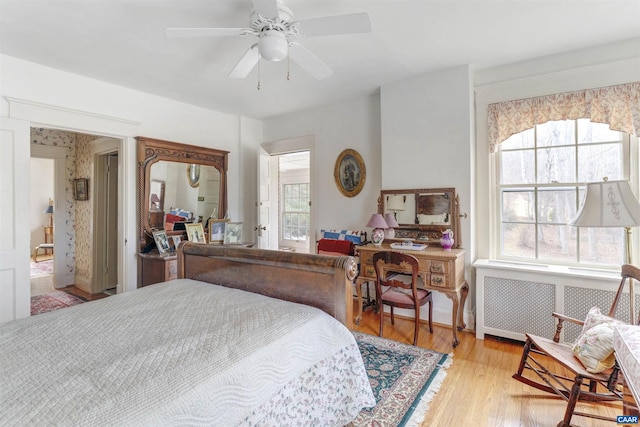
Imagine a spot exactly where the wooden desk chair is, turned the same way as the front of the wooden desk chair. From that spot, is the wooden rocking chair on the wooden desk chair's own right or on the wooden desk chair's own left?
on the wooden desk chair's own right

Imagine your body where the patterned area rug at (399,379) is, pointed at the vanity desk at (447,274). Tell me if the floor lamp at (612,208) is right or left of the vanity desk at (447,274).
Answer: right

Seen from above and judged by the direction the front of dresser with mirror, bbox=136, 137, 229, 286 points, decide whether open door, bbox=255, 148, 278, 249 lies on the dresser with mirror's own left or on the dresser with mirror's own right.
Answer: on the dresser with mirror's own left

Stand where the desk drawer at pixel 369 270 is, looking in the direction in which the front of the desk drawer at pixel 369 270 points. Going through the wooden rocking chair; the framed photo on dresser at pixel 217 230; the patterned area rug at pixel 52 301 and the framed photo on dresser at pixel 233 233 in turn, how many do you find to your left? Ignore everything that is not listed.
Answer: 1

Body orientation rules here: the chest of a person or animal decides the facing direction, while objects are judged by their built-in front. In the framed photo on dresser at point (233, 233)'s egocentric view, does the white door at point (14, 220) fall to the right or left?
on its right

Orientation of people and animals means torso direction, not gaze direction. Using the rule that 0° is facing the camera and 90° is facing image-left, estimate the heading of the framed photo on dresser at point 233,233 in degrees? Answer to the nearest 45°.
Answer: approximately 315°

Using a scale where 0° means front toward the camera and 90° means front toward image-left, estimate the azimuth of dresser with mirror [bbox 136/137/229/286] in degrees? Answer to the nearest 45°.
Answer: approximately 315°

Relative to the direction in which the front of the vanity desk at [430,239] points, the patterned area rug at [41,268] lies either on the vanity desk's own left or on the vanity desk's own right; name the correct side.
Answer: on the vanity desk's own right

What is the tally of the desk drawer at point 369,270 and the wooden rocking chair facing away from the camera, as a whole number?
0

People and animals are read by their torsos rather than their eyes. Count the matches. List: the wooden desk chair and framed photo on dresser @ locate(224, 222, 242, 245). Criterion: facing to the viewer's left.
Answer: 0

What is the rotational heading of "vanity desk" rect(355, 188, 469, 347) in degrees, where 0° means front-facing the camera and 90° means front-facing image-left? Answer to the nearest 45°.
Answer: approximately 45°

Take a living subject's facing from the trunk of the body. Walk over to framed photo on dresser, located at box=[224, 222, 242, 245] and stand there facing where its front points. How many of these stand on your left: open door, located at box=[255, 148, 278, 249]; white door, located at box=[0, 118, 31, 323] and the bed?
1

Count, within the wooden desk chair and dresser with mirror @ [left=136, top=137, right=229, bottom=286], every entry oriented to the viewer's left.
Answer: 0
